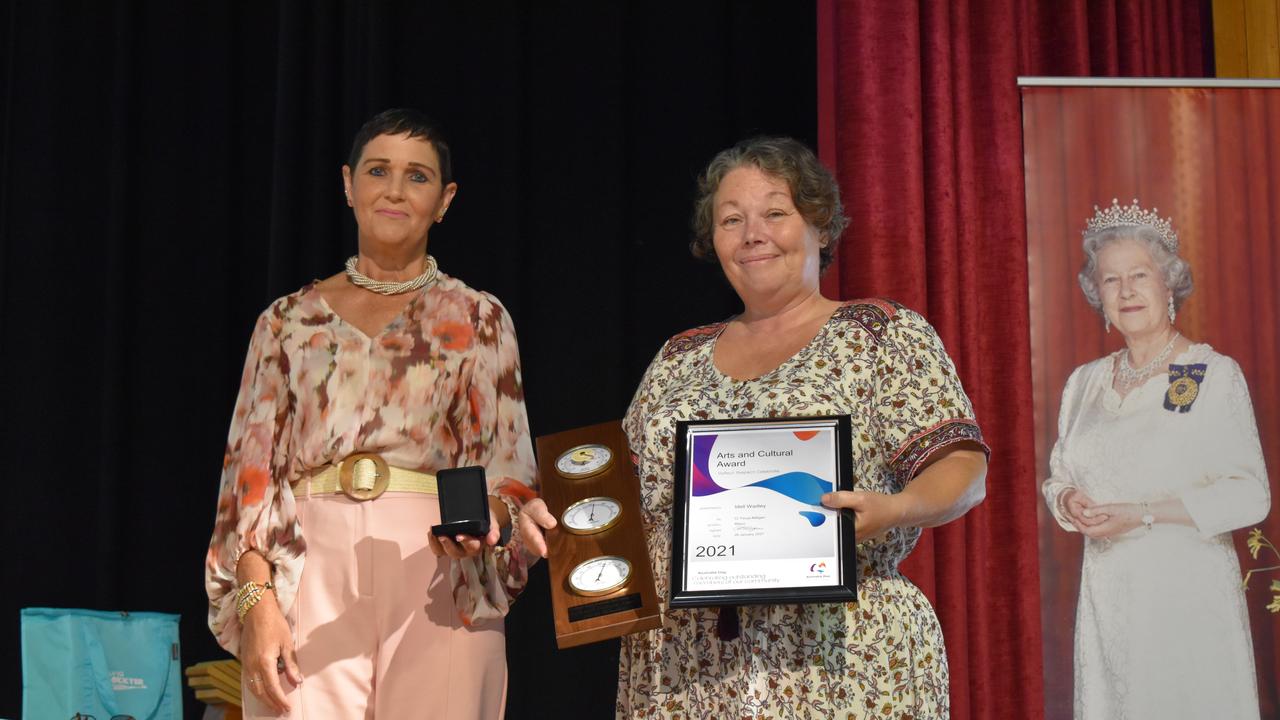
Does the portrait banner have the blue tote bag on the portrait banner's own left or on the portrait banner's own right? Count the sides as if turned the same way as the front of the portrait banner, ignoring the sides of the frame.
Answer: on the portrait banner's own right

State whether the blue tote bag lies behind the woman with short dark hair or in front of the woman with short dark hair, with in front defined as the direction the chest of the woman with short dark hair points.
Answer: behind

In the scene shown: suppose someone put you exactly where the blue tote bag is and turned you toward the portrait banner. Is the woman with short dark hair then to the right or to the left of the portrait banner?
right

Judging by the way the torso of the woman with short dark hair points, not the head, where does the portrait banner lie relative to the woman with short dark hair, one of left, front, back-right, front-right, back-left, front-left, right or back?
left

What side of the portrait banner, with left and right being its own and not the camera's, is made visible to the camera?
front

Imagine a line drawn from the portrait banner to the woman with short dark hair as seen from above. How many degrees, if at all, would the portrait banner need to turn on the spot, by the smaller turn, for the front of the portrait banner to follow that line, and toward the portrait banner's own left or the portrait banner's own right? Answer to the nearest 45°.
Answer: approximately 45° to the portrait banner's own right

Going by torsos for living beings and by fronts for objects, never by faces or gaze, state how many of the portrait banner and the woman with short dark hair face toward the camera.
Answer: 2

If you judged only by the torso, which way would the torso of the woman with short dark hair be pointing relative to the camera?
toward the camera
